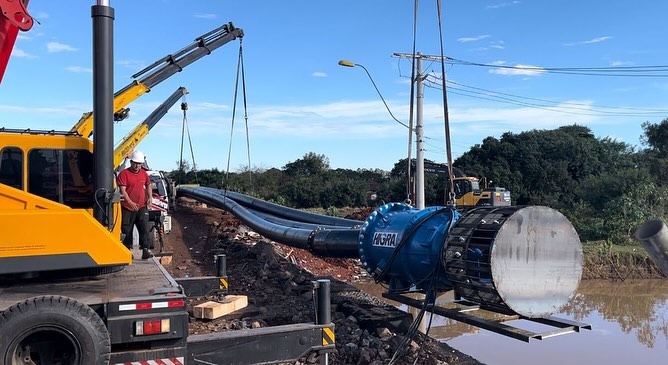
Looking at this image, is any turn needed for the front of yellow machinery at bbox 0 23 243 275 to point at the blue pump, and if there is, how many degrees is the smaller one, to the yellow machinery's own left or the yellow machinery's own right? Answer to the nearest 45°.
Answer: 0° — it already faces it

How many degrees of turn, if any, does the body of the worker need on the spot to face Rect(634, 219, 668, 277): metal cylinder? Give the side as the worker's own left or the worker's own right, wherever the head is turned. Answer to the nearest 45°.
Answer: approximately 45° to the worker's own left

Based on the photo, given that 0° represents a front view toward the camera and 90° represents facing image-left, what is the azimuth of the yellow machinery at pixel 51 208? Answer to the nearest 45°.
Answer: approximately 270°

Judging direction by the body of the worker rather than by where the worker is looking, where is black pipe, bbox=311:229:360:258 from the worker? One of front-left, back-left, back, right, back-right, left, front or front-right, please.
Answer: left

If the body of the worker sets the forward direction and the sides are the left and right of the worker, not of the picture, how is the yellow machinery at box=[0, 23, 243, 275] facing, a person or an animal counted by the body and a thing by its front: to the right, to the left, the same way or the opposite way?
to the left

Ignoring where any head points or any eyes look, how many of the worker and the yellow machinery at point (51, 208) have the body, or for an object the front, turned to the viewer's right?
1

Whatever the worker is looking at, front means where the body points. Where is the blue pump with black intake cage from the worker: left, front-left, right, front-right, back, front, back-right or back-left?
front-left

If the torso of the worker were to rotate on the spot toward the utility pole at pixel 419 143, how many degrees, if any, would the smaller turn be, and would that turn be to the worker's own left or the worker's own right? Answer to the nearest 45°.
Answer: approximately 135° to the worker's own left

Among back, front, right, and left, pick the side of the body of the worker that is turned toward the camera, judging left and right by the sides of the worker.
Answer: front
